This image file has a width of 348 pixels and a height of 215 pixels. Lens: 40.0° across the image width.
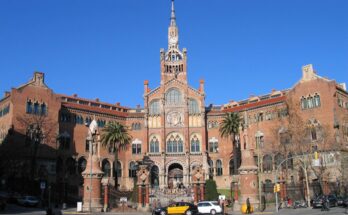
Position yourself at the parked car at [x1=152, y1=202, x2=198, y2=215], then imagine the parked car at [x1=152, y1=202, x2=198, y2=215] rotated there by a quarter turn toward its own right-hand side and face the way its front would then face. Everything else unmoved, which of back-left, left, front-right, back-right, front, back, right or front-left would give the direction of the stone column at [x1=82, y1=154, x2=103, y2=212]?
front-left

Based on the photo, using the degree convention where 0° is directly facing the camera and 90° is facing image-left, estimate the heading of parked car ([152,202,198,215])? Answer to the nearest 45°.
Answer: approximately 90°

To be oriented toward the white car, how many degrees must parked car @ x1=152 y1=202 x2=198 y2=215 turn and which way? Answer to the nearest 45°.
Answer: approximately 135° to its right

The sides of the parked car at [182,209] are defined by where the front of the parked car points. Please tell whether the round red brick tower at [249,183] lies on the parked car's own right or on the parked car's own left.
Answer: on the parked car's own right

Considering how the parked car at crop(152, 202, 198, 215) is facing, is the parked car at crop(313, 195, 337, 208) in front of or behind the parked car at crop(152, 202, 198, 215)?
behind
